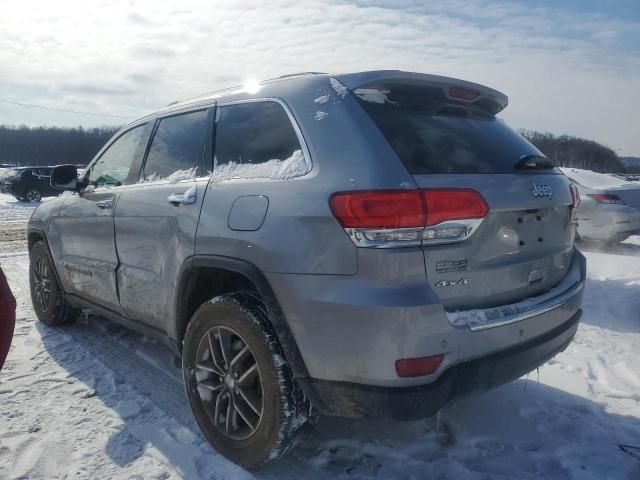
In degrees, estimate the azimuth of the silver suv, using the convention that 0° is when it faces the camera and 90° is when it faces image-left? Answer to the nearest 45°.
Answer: approximately 135°

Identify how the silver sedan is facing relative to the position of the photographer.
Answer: facing away from the viewer and to the left of the viewer

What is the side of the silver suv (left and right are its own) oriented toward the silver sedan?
right

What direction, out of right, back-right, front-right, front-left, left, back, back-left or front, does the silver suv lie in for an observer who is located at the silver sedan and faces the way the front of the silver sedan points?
back-left
